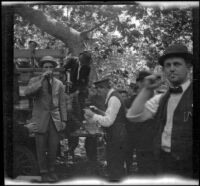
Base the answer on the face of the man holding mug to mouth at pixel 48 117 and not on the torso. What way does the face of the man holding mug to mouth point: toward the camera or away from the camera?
toward the camera

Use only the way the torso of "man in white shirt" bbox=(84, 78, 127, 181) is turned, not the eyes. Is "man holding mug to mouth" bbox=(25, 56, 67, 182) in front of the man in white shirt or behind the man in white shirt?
in front

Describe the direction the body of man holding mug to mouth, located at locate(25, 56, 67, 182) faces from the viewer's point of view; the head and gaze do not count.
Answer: toward the camera

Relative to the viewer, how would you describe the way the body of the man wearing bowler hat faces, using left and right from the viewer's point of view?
facing the viewer and to the left of the viewer

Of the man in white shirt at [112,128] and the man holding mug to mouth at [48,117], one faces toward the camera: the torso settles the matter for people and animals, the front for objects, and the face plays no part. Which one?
the man holding mug to mouth

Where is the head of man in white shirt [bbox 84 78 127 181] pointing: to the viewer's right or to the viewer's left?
to the viewer's left

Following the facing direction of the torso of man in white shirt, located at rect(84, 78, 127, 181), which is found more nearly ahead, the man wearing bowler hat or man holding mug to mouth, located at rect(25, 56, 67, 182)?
the man holding mug to mouth

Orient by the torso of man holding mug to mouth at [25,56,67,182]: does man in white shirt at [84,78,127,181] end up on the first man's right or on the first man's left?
on the first man's left

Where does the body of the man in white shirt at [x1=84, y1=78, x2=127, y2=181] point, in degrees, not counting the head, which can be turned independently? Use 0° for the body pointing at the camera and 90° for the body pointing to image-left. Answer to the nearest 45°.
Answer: approximately 90°

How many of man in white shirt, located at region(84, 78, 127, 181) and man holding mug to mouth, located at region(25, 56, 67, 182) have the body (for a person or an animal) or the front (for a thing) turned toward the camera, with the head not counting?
1

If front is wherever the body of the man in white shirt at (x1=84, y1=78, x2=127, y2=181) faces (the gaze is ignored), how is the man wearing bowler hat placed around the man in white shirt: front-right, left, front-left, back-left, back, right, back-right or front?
back
